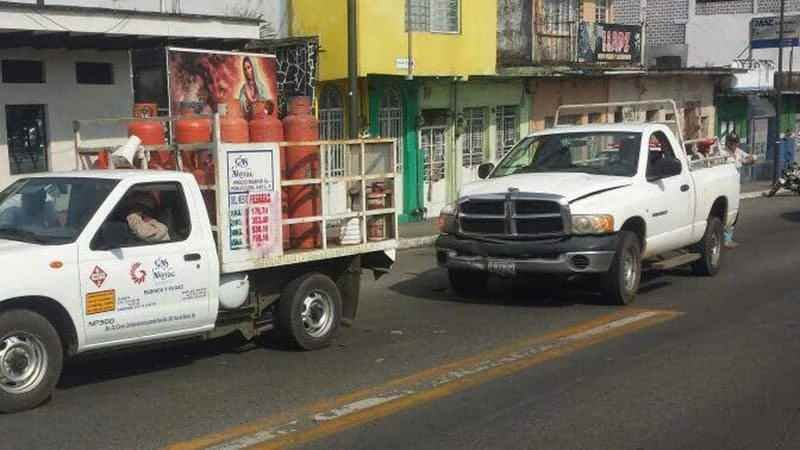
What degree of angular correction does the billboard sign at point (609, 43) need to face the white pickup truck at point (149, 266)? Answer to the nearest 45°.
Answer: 0° — it already faces it

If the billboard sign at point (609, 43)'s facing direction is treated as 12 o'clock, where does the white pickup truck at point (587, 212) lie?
The white pickup truck is roughly at 12 o'clock from the billboard sign.

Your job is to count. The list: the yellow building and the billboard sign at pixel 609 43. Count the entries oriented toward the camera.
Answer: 2

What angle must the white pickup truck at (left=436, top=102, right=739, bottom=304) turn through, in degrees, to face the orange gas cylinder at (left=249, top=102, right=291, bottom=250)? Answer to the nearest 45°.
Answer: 0° — it already faces it

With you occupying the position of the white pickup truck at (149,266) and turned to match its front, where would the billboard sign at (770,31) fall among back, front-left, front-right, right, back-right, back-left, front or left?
back

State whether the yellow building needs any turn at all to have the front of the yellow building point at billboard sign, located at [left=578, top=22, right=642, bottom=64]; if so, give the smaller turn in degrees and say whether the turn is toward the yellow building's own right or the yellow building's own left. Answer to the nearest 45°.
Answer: approximately 135° to the yellow building's own left

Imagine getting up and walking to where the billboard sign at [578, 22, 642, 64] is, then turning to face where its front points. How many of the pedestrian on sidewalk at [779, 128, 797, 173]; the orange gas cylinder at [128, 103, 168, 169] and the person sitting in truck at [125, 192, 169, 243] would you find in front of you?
2

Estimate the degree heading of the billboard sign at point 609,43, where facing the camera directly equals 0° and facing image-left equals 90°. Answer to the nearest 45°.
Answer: approximately 0°

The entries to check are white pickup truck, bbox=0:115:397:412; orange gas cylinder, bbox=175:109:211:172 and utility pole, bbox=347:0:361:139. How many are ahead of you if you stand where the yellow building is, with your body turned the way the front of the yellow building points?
3
